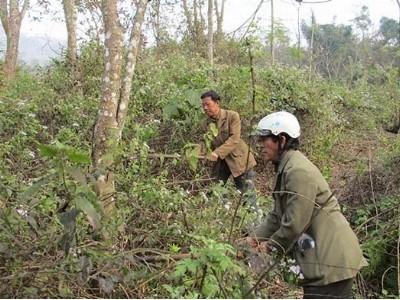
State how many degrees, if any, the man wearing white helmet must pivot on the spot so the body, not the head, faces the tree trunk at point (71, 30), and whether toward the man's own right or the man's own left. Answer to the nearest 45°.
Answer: approximately 45° to the man's own right

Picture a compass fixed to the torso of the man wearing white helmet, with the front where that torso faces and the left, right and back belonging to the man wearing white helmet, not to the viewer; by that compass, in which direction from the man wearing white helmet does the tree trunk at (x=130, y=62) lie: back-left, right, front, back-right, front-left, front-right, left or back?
front-right

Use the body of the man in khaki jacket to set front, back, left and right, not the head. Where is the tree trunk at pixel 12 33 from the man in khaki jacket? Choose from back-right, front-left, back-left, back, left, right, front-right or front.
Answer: right

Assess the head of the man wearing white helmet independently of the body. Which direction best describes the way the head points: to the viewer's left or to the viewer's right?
to the viewer's left

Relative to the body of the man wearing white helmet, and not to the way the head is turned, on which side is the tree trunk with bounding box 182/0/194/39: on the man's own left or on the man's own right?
on the man's own right

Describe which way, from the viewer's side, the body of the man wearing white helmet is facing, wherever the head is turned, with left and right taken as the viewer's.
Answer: facing to the left of the viewer

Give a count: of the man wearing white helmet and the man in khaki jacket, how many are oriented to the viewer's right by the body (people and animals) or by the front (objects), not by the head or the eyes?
0

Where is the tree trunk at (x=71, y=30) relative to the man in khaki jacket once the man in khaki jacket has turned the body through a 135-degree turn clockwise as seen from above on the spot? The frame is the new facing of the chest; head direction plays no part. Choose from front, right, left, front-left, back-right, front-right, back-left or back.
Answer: front-left

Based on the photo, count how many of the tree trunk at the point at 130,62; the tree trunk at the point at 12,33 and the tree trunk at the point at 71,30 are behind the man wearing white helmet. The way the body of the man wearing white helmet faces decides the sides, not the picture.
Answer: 0

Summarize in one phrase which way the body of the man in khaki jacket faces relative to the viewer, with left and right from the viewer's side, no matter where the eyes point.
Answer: facing the viewer and to the left of the viewer

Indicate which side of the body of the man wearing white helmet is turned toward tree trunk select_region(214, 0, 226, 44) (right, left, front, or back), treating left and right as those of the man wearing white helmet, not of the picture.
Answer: right

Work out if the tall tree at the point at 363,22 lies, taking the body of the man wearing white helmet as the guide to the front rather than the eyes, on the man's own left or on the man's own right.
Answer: on the man's own right
